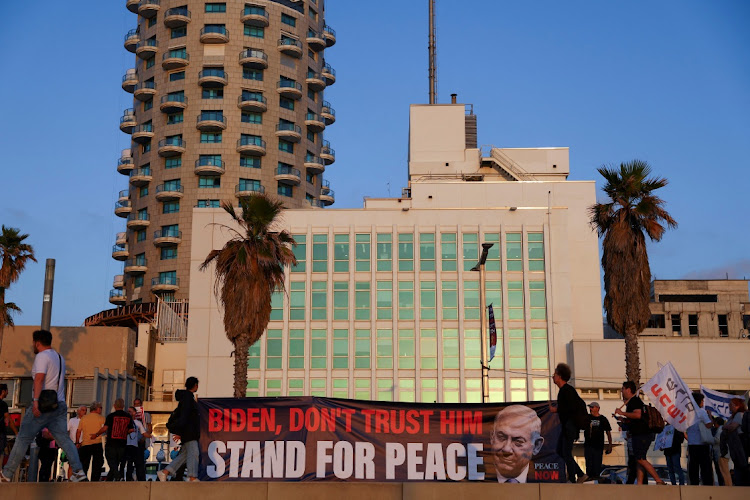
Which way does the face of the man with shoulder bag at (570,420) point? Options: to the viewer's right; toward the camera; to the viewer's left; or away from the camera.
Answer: to the viewer's left

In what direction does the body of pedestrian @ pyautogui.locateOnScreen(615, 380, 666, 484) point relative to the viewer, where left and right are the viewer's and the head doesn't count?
facing to the left of the viewer

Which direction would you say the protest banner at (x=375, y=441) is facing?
toward the camera

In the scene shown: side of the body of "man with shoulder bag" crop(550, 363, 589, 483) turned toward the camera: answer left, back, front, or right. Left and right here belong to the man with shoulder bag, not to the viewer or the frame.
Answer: left

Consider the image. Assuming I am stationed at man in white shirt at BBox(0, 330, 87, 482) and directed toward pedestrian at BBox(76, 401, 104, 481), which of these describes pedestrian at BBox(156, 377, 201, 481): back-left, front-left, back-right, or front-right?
front-right

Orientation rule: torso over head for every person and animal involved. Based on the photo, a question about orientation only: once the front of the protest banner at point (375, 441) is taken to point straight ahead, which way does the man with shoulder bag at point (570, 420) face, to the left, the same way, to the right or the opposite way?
to the right

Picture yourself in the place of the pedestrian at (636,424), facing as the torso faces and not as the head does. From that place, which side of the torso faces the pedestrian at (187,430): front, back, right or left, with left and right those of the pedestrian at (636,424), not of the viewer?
front

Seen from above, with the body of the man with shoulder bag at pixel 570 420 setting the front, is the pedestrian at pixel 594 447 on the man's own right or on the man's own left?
on the man's own right

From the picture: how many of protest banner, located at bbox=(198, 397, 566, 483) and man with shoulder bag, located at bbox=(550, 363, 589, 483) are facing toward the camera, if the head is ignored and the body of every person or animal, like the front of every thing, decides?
1

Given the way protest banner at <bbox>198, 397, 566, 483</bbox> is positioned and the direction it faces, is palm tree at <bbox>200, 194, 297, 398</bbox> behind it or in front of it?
behind

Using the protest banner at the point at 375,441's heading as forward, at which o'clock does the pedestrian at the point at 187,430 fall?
The pedestrian is roughly at 2 o'clock from the protest banner.

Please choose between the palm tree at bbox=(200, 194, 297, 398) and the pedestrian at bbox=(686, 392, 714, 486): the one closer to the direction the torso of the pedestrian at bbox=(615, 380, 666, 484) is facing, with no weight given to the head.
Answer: the palm tree

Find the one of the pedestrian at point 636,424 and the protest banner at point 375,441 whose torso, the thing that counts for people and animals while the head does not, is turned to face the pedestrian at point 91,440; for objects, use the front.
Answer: the pedestrian at point 636,424

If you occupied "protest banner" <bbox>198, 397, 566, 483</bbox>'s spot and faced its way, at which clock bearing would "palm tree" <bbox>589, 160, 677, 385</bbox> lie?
The palm tree is roughly at 7 o'clock from the protest banner.

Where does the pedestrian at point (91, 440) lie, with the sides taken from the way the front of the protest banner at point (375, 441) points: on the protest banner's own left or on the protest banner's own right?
on the protest banner's own right

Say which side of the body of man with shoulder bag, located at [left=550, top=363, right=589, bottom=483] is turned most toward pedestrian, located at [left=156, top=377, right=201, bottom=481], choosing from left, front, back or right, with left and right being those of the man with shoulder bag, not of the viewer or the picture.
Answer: front
